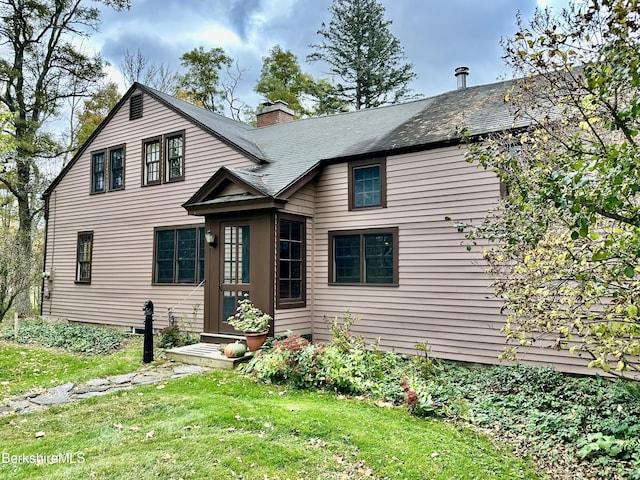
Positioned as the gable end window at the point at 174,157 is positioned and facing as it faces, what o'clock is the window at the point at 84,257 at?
The window is roughly at 3 o'clock from the gable end window.

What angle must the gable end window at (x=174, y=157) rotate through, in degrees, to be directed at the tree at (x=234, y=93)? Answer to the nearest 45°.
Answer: approximately 135° to its right

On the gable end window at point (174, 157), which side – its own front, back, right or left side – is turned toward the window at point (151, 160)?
right

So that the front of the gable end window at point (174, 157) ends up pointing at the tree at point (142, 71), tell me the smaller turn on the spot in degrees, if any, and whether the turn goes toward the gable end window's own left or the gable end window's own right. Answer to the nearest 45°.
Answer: approximately 135° to the gable end window's own right

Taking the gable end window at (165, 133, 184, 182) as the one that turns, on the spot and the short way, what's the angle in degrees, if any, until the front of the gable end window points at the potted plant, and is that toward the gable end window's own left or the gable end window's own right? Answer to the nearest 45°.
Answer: approximately 45° to the gable end window's own left

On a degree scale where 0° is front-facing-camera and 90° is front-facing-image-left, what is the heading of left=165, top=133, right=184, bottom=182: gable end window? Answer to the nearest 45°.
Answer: approximately 45°

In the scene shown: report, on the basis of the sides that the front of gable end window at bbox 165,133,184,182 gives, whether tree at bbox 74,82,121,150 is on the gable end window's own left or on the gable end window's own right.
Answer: on the gable end window's own right

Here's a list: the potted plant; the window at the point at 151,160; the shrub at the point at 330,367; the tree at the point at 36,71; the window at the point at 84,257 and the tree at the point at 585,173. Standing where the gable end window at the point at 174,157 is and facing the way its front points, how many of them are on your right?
3

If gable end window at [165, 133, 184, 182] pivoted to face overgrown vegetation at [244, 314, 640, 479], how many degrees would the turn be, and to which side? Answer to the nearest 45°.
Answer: approximately 90° to its left

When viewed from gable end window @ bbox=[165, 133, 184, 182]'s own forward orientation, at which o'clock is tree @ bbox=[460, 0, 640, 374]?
The tree is roughly at 10 o'clock from the gable end window.

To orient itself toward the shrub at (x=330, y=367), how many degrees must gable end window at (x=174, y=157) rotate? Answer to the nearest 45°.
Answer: approximately 45° to its left

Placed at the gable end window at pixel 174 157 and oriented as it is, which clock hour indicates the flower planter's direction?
The flower planter is roughly at 10 o'clock from the gable end window.

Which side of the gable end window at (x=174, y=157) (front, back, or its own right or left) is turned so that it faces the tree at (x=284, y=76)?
back

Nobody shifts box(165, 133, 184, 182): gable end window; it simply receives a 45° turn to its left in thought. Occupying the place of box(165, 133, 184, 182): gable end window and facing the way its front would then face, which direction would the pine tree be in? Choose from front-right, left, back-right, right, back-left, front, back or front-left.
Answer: back-left

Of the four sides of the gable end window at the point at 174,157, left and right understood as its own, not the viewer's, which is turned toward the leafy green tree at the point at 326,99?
back
